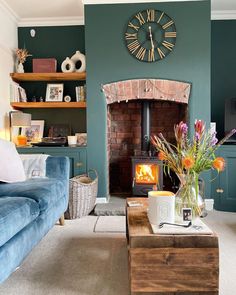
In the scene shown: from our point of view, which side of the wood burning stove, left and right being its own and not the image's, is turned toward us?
front

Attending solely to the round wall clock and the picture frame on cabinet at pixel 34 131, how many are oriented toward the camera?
2

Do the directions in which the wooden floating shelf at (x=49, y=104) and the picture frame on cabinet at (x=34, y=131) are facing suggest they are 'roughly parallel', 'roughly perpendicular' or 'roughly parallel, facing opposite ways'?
roughly parallel

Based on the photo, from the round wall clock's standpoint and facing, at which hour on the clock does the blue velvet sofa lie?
The blue velvet sofa is roughly at 1 o'clock from the round wall clock.

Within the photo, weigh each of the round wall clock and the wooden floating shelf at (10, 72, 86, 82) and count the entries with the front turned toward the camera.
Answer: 2

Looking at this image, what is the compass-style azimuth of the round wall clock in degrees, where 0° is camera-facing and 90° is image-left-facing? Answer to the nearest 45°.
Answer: approximately 0°

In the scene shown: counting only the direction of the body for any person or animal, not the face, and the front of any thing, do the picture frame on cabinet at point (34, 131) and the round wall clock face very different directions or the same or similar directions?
same or similar directions

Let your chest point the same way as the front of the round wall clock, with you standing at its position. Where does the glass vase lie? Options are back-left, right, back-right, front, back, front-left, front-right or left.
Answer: front

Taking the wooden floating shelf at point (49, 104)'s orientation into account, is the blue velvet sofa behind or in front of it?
in front

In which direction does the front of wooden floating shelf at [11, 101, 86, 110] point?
toward the camera

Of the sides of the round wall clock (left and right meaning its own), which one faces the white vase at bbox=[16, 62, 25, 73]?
right

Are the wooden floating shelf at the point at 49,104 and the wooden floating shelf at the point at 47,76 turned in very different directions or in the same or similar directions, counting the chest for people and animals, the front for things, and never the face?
same or similar directions

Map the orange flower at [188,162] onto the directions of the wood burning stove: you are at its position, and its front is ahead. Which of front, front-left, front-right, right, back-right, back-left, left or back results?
front
